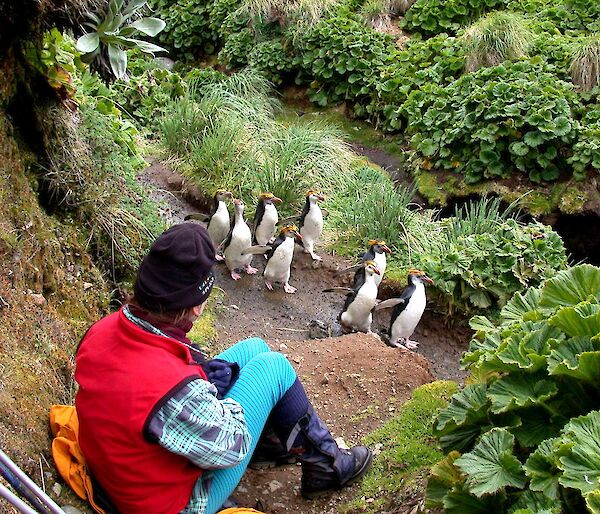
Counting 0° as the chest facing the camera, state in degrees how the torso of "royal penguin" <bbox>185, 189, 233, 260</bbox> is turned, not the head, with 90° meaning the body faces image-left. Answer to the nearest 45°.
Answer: approximately 315°

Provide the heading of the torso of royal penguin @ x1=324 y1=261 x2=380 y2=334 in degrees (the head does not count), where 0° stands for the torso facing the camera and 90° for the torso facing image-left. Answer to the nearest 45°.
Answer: approximately 315°

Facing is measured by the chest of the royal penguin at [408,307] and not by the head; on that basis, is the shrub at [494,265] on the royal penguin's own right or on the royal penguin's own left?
on the royal penguin's own left

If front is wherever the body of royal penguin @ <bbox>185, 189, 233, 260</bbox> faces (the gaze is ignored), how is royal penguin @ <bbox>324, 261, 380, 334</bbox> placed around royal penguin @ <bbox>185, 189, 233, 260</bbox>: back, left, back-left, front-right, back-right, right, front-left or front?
front

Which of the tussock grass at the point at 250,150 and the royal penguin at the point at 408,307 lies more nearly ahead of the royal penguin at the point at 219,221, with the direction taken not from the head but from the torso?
the royal penguin

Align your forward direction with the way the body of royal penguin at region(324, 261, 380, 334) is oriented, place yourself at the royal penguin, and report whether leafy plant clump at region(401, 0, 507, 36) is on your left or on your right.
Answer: on your left

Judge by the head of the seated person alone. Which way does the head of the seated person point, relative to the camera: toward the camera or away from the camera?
away from the camera

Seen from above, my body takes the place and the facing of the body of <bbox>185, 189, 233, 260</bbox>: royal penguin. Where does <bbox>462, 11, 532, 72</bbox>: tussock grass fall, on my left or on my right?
on my left

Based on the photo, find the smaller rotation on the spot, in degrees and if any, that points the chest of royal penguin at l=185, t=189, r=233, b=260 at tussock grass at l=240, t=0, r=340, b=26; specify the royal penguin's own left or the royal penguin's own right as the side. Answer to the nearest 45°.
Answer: approximately 135° to the royal penguin's own left

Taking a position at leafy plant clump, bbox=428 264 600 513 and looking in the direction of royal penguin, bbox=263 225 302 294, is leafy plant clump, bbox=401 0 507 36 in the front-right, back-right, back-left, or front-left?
front-right

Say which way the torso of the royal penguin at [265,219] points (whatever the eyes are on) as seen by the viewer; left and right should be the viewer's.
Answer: facing the viewer and to the right of the viewer

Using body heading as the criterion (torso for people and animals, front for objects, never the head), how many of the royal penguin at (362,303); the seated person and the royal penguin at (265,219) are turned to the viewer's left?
0
